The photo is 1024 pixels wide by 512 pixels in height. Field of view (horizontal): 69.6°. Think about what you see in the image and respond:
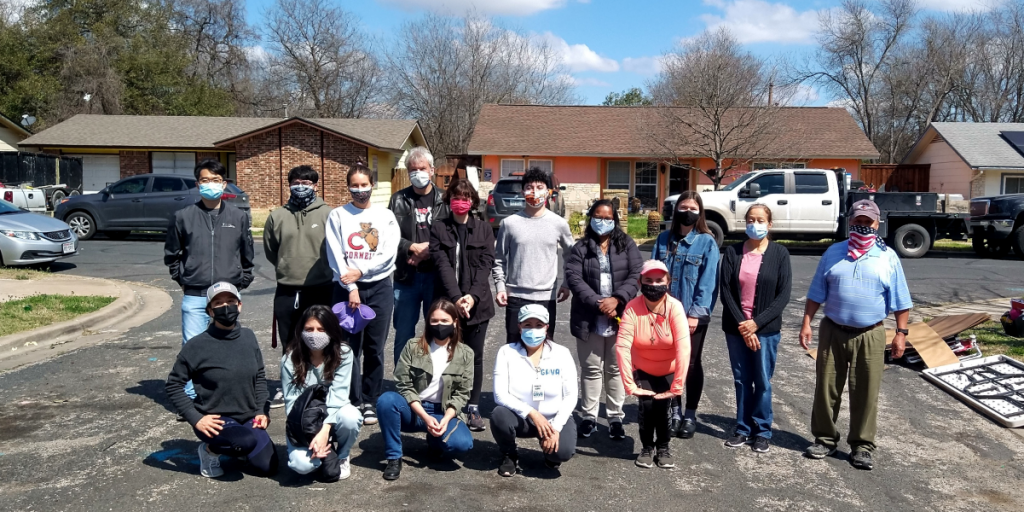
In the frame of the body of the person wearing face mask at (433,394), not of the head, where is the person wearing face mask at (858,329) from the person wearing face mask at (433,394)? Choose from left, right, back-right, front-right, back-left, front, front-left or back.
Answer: left

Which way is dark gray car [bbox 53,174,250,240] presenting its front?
to the viewer's left

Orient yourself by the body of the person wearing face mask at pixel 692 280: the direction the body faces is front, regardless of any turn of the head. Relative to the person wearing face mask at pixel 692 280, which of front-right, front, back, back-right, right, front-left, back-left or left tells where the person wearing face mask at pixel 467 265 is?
right

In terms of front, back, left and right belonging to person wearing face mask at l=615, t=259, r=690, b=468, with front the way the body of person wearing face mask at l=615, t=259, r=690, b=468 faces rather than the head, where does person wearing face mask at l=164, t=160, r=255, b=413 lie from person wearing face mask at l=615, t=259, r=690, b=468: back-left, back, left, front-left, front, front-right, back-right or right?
right

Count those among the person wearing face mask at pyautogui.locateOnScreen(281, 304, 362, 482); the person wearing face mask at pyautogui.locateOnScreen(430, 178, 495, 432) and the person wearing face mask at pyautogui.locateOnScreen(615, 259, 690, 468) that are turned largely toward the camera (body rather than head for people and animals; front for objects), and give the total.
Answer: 3

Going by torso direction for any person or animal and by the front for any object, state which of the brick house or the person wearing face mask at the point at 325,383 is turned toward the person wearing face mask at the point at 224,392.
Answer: the brick house

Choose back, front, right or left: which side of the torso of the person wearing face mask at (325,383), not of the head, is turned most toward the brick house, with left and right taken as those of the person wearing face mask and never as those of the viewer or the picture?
back

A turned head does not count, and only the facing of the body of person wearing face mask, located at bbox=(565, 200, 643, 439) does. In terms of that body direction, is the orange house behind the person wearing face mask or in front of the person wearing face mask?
behind

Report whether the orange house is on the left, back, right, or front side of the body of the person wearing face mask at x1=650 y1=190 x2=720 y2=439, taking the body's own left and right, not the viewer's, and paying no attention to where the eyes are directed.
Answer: back

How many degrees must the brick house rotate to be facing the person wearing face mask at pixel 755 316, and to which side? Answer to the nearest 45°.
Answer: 0° — it already faces them

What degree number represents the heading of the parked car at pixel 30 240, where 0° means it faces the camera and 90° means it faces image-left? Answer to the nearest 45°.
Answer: approximately 315°
